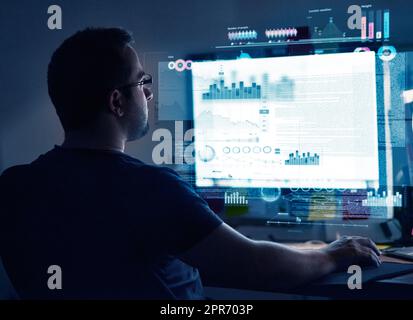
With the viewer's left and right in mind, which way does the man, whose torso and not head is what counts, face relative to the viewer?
facing away from the viewer and to the right of the viewer
